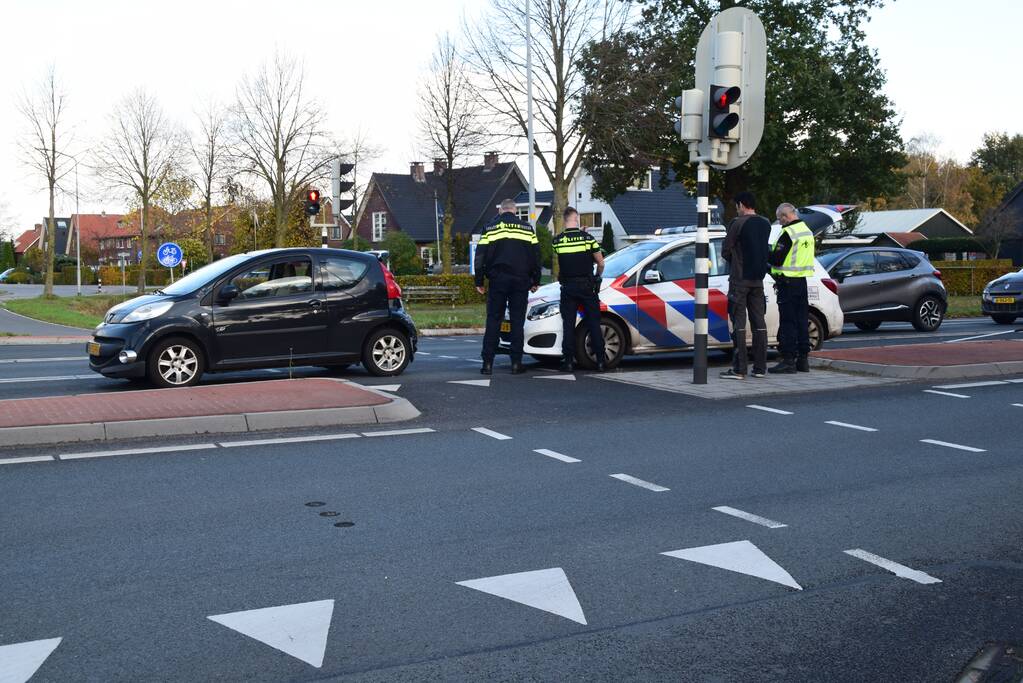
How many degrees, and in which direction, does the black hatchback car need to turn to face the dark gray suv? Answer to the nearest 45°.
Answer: approximately 135° to its right

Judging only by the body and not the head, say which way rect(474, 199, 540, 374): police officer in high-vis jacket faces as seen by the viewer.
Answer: away from the camera

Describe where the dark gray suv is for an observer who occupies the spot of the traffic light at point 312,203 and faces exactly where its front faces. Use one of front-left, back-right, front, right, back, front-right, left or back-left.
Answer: left

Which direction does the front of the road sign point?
toward the camera

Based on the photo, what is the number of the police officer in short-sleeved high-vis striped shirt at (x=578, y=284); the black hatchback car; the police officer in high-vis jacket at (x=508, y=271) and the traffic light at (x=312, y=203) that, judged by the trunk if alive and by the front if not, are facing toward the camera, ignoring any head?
1

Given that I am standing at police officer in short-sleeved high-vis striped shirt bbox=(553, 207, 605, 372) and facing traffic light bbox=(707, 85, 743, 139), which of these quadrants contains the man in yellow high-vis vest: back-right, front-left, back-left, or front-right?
front-left

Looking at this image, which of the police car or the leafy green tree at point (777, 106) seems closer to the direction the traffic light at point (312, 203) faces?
the police car

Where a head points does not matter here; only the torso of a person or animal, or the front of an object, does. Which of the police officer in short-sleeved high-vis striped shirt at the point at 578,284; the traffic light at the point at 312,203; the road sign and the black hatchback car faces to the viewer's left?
the black hatchback car

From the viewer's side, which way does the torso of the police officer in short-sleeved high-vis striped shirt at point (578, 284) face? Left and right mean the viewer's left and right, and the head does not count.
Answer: facing away from the viewer

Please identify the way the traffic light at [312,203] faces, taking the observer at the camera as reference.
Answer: facing the viewer

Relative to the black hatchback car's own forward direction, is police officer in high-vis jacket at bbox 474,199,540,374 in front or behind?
behind

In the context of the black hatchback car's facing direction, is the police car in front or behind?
behind

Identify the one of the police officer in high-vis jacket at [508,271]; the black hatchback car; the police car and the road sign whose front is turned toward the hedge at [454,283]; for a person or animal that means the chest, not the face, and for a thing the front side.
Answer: the police officer in high-vis jacket

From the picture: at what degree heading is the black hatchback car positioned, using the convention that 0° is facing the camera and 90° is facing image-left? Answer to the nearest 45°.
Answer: approximately 90°
